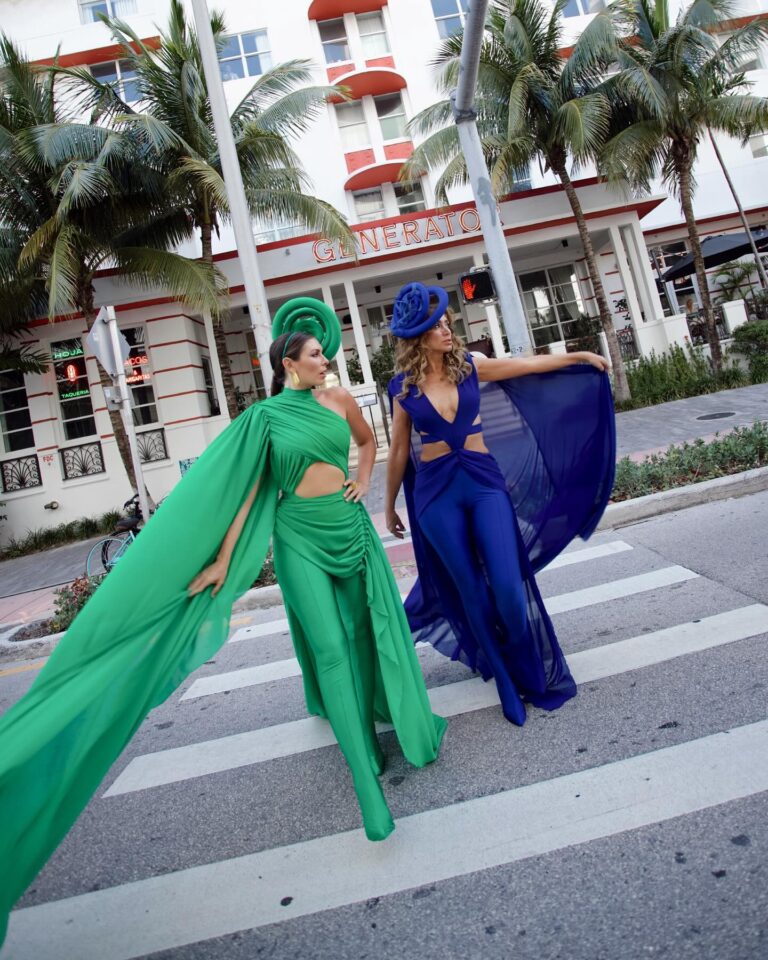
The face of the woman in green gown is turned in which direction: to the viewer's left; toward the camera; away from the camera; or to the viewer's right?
to the viewer's right

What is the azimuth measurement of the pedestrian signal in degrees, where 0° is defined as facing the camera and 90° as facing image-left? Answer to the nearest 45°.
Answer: approximately 0°

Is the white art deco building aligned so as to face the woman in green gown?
yes

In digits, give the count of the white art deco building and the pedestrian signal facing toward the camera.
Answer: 2

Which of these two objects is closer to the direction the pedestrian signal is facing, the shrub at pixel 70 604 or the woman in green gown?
the woman in green gown

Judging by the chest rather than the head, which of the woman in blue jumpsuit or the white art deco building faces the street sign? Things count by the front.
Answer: the white art deco building

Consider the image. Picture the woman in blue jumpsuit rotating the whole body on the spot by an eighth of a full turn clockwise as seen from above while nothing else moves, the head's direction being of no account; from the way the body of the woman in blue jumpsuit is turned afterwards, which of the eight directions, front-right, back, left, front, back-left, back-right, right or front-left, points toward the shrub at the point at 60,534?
right

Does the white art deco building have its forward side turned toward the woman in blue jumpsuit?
yes

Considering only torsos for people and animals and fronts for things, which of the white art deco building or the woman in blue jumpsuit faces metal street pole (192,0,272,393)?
the white art deco building

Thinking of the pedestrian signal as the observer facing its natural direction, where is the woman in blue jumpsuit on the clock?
The woman in blue jumpsuit is roughly at 12 o'clock from the pedestrian signal.

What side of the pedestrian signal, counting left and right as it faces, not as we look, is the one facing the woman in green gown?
front

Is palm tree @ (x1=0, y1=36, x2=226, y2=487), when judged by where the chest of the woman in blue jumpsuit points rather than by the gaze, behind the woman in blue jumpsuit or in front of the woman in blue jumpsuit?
behind
